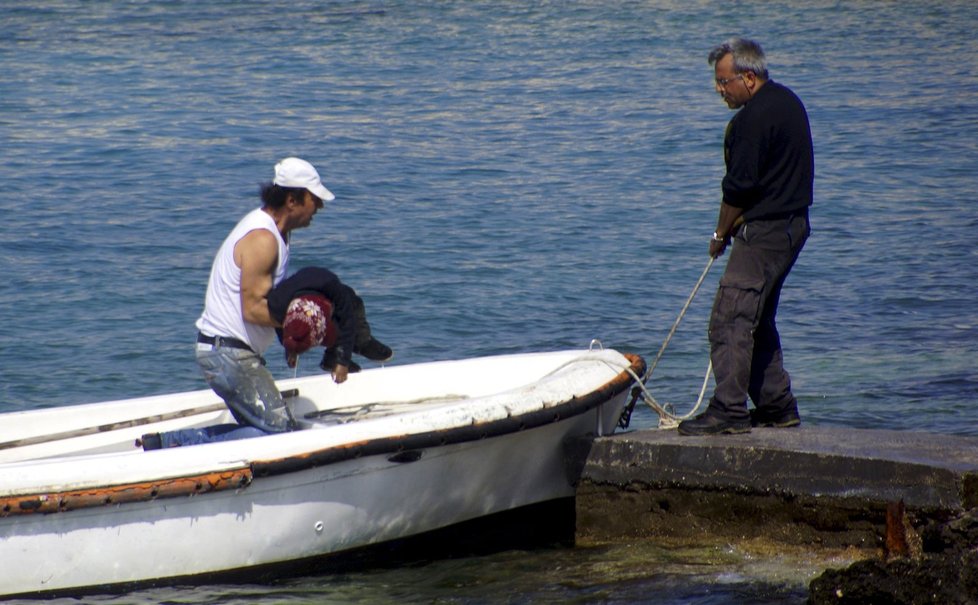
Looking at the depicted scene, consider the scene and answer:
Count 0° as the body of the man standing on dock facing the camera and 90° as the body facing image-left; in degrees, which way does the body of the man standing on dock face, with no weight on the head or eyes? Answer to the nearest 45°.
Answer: approximately 90°

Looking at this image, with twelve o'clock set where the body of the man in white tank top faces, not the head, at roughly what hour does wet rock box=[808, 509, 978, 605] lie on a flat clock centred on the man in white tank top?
The wet rock is roughly at 1 o'clock from the man in white tank top.

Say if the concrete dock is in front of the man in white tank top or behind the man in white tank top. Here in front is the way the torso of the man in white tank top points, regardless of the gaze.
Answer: in front

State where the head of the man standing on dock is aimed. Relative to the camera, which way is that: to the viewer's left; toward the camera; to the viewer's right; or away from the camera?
to the viewer's left

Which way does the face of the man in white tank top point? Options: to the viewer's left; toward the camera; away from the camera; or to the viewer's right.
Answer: to the viewer's right

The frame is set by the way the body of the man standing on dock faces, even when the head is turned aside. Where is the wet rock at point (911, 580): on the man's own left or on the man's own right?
on the man's own left

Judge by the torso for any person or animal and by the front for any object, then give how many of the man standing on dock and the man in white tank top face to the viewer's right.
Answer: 1

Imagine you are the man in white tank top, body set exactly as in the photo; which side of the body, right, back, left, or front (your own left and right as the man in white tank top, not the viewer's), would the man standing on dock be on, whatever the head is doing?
front

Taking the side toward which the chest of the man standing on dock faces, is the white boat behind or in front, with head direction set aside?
in front

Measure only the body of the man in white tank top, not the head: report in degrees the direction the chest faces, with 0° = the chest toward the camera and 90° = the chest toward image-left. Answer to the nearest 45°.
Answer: approximately 270°

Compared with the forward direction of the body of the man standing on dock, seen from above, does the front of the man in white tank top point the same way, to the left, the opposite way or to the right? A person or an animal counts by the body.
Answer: the opposite way

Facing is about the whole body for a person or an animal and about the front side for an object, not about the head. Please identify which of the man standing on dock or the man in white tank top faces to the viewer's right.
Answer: the man in white tank top
